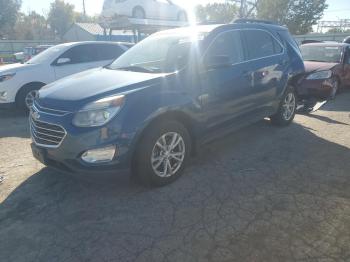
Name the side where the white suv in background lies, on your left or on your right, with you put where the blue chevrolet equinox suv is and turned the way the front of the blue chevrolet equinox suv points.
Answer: on your right

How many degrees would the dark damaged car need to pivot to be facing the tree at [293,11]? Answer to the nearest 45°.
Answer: approximately 135° to its right

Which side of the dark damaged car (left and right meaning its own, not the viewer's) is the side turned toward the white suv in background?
front

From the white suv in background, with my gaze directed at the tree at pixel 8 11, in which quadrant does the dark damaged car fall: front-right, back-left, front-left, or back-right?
back-right

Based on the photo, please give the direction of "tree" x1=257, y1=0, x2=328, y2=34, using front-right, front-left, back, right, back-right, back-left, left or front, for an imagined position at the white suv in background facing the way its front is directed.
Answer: back

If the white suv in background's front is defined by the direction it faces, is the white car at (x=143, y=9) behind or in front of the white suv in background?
behind

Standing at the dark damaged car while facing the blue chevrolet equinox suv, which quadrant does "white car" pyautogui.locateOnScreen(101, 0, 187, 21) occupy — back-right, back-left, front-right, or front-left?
back-right

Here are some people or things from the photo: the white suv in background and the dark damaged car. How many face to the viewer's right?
0

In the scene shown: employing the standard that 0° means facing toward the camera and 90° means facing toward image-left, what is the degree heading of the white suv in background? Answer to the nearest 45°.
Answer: approximately 45°
